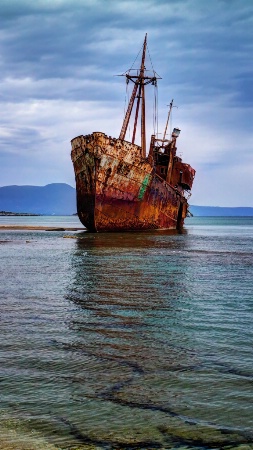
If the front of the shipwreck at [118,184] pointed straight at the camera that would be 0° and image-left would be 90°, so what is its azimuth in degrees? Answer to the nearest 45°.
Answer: approximately 45°
